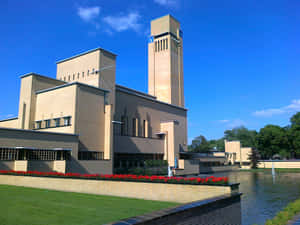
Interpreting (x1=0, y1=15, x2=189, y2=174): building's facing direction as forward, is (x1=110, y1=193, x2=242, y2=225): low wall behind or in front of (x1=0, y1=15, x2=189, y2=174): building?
in front
